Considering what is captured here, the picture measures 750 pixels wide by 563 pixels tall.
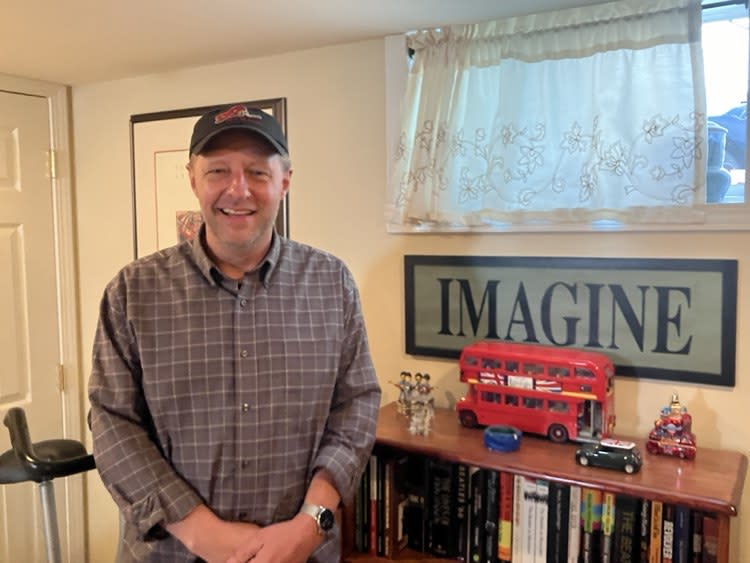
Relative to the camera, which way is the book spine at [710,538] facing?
toward the camera

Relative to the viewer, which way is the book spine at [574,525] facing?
toward the camera

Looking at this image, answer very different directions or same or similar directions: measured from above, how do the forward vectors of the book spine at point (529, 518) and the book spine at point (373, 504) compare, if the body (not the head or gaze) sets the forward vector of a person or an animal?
same or similar directions

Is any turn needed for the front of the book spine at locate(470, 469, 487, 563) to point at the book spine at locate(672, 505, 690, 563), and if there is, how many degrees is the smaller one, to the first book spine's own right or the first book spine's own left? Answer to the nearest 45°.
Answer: approximately 90° to the first book spine's own left

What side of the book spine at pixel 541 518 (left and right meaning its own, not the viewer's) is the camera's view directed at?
front

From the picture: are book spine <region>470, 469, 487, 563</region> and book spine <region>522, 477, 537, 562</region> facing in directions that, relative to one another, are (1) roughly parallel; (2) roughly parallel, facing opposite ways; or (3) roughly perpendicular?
roughly parallel

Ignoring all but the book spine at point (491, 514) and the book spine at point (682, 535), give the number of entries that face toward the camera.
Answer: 2
